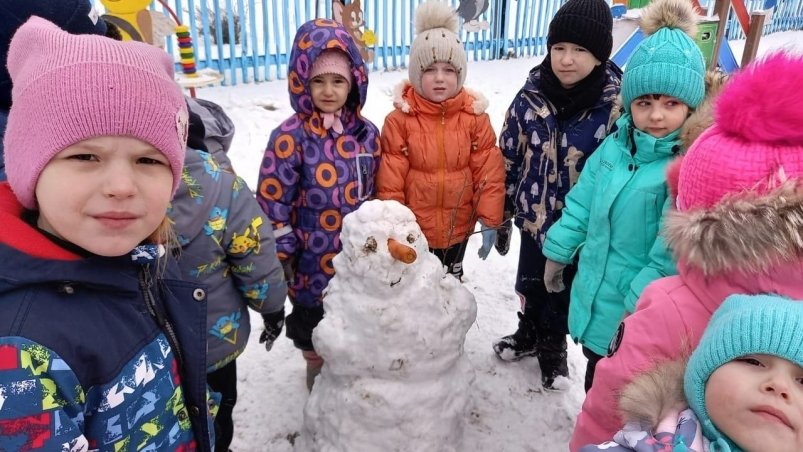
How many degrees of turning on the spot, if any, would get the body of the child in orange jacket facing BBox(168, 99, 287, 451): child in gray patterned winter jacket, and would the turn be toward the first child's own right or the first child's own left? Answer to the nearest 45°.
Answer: approximately 45° to the first child's own right

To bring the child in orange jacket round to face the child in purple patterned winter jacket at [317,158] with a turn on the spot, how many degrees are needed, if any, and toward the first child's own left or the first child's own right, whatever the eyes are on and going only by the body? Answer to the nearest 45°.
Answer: approximately 45° to the first child's own right

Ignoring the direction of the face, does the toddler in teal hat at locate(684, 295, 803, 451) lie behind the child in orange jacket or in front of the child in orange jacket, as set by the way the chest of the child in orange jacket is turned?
in front

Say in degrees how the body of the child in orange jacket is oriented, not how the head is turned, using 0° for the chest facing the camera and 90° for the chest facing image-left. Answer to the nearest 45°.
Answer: approximately 0°
